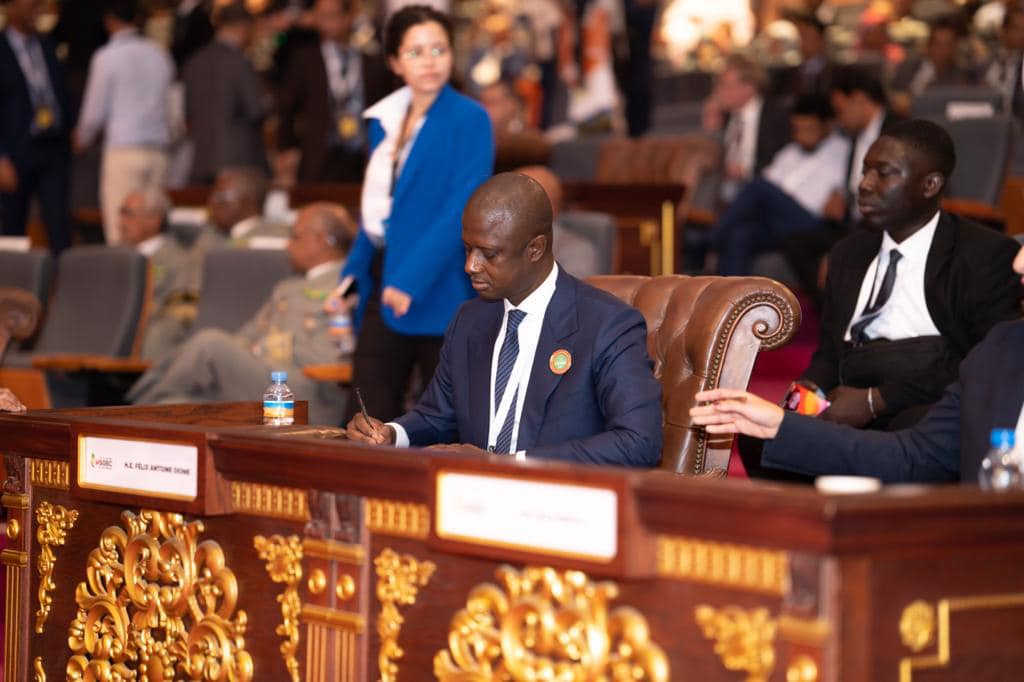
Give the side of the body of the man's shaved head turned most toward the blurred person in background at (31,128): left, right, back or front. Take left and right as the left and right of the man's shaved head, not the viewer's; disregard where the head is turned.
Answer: right

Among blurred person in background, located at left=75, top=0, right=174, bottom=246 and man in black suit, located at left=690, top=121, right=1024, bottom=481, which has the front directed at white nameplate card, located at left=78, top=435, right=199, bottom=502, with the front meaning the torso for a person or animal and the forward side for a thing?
the man in black suit

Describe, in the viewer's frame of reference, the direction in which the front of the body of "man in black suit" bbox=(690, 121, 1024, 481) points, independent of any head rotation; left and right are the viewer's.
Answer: facing the viewer and to the left of the viewer

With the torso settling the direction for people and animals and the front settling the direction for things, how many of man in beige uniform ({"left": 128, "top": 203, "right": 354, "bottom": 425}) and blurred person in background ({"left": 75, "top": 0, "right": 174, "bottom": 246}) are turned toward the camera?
0

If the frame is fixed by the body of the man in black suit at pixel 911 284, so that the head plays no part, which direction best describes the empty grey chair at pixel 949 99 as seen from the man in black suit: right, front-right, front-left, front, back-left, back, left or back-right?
back-right

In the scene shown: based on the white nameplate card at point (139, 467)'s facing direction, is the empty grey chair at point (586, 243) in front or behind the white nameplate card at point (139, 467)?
behind

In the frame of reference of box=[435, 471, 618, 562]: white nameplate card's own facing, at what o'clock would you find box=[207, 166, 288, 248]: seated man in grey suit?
The seated man in grey suit is roughly at 4 o'clock from the white nameplate card.

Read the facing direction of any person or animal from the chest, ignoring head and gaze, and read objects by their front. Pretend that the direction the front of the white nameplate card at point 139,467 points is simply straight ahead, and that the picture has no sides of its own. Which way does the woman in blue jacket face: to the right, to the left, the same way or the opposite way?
the same way

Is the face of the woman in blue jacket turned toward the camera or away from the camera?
toward the camera

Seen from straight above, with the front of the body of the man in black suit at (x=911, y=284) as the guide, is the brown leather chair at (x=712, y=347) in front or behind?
in front

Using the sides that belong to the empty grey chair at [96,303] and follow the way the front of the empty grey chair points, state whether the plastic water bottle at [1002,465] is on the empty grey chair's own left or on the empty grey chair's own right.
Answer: on the empty grey chair's own left

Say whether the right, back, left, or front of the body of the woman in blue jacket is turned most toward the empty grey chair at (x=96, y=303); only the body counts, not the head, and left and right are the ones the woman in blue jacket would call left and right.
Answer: right

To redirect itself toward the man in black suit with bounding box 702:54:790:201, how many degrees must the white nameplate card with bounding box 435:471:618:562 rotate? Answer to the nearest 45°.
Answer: approximately 135° to its right

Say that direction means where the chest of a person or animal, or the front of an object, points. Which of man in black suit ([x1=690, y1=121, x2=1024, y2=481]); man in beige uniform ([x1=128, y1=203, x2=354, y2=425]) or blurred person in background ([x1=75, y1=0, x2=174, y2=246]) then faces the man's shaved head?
the man in black suit

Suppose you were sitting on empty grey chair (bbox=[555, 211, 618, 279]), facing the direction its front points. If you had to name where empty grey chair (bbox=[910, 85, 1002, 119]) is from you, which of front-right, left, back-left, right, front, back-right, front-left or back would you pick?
back

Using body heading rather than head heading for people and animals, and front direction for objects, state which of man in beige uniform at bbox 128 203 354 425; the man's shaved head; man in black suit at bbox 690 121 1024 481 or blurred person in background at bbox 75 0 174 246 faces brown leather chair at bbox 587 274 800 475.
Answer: the man in black suit
